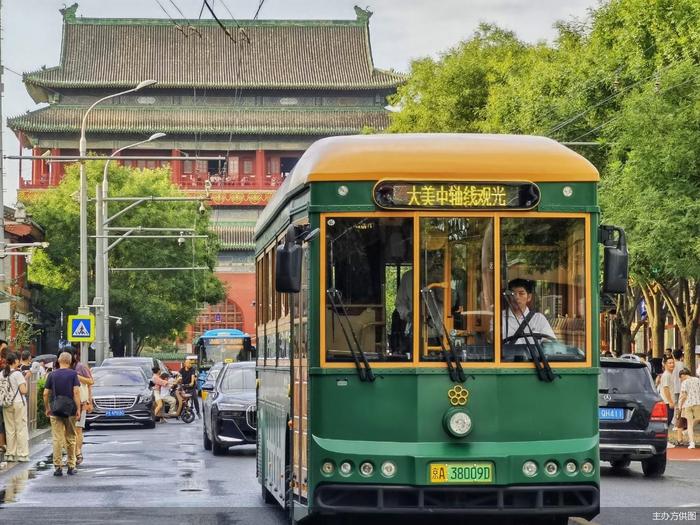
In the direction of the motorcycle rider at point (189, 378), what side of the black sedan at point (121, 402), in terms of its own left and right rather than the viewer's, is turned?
left

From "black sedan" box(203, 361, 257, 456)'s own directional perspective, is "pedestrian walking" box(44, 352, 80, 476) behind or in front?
in front

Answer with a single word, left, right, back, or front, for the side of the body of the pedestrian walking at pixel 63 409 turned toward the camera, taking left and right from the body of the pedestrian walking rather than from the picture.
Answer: back

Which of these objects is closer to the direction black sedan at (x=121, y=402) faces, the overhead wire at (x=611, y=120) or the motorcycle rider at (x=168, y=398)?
the overhead wire

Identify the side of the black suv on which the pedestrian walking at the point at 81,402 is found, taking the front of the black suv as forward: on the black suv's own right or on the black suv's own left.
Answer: on the black suv's own left

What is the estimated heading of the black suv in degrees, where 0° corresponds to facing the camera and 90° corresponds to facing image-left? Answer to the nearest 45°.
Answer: approximately 180°
